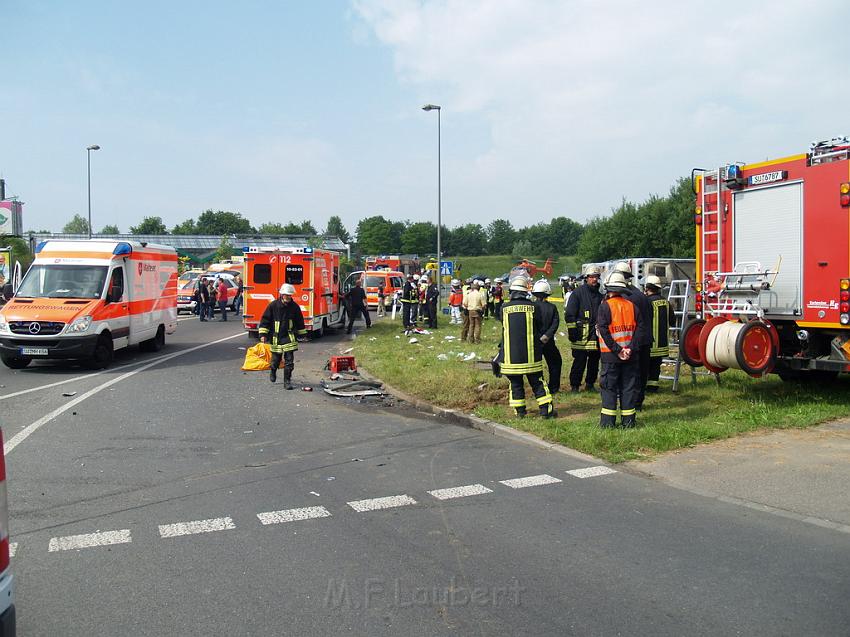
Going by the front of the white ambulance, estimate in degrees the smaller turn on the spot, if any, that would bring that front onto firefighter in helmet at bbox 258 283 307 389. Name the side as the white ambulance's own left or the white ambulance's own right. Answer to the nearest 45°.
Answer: approximately 90° to the white ambulance's own left

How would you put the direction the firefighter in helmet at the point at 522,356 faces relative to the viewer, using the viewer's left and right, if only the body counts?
facing away from the viewer

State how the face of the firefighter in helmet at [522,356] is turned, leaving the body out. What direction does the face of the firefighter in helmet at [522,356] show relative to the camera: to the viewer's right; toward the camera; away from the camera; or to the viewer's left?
away from the camera

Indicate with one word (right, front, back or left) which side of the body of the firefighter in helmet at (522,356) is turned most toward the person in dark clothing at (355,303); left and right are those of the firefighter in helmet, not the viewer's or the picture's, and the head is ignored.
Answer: front

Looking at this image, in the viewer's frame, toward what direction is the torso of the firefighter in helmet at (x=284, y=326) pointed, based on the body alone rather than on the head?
toward the camera

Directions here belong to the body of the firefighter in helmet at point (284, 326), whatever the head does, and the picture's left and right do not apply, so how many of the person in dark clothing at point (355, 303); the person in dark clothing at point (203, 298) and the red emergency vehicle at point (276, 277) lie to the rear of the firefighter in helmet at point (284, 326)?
3

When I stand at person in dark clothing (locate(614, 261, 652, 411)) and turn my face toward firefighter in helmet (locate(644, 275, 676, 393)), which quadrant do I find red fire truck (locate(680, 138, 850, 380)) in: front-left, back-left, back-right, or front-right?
front-right

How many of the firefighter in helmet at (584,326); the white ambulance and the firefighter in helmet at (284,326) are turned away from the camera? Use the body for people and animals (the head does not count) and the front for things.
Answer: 0

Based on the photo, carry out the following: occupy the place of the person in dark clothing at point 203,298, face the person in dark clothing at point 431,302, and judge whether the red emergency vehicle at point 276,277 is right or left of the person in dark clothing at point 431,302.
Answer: right

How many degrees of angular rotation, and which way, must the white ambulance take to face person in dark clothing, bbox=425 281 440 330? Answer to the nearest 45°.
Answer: approximately 180°

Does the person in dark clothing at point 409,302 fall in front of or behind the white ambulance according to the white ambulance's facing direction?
behind

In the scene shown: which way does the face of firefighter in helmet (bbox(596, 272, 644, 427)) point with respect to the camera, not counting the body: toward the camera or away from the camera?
away from the camera

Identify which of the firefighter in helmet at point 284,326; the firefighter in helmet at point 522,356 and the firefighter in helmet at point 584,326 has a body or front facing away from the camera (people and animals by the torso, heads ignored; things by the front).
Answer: the firefighter in helmet at point 522,356

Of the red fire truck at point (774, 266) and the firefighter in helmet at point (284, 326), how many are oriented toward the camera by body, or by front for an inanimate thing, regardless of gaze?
1
